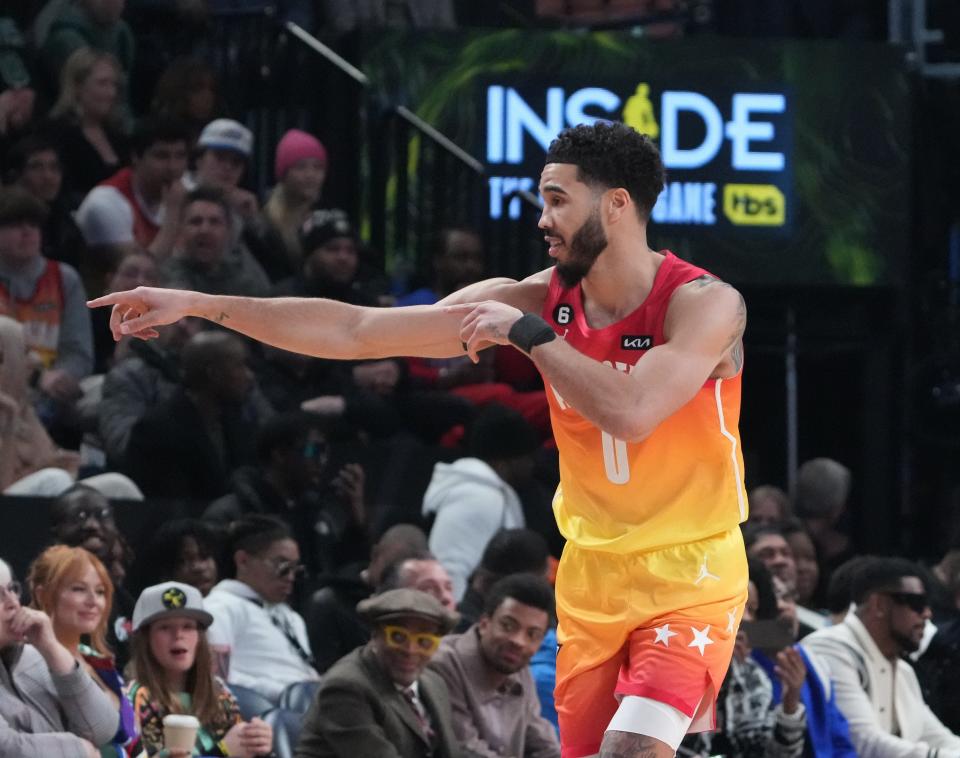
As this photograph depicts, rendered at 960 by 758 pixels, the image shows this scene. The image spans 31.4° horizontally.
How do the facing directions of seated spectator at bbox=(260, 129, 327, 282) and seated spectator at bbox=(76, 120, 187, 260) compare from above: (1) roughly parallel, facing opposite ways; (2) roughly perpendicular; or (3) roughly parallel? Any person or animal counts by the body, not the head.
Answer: roughly parallel

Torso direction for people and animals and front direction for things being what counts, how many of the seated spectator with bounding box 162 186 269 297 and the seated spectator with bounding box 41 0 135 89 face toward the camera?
2

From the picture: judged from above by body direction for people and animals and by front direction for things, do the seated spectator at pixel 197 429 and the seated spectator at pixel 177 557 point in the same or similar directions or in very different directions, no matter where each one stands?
same or similar directions

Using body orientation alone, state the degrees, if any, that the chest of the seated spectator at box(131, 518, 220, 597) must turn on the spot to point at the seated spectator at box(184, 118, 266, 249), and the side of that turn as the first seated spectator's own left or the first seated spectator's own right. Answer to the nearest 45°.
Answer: approximately 135° to the first seated spectator's own left

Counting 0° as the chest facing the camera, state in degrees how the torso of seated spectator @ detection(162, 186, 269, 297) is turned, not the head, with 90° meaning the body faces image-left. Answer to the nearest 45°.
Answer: approximately 0°

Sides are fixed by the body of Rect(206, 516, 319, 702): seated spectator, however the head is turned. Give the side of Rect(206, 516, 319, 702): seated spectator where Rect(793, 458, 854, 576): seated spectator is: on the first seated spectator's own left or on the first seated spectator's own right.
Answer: on the first seated spectator's own left

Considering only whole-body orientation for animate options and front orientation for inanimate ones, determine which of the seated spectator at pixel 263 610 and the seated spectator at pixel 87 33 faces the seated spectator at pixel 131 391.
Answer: the seated spectator at pixel 87 33

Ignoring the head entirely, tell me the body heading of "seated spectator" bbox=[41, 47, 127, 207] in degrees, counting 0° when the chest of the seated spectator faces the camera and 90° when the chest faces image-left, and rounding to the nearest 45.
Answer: approximately 315°

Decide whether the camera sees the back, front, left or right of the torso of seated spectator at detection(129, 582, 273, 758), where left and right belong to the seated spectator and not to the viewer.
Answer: front

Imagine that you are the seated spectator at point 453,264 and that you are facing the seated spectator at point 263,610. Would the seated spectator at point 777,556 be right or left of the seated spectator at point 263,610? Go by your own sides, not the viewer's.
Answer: left

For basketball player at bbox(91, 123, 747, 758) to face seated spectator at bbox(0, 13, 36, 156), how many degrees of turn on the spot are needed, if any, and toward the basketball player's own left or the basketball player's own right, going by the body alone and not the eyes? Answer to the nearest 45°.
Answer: approximately 90° to the basketball player's own right

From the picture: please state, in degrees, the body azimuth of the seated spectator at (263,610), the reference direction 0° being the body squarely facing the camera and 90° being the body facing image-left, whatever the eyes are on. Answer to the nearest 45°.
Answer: approximately 315°

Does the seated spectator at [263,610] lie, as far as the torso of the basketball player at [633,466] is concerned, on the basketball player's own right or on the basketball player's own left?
on the basketball player's own right

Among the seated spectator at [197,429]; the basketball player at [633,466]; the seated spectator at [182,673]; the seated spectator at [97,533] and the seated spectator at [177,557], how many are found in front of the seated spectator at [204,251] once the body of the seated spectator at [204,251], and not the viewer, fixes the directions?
5

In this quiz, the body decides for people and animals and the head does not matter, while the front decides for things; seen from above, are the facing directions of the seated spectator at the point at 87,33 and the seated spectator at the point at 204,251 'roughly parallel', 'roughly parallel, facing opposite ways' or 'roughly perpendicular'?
roughly parallel

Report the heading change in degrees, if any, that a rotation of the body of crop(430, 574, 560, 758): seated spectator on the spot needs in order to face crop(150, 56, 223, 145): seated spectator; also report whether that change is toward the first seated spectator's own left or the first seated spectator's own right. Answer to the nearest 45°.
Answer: approximately 180°
